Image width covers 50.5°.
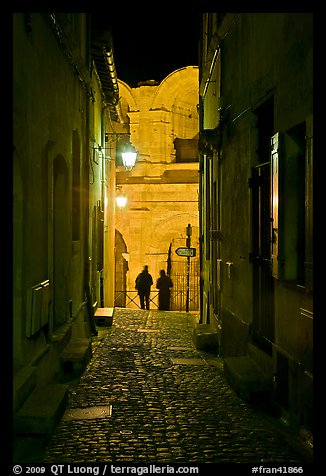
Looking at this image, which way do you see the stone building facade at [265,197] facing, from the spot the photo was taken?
facing to the left of the viewer

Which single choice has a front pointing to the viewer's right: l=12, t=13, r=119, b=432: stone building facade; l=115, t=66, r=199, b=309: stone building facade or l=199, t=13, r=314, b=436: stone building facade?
l=12, t=13, r=119, b=432: stone building facade

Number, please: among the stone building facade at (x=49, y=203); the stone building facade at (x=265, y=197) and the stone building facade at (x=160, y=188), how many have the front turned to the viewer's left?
1

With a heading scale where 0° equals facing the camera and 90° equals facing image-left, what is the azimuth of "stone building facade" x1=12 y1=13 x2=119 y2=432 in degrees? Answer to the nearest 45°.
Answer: approximately 270°

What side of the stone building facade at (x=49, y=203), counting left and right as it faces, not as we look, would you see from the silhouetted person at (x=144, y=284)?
left

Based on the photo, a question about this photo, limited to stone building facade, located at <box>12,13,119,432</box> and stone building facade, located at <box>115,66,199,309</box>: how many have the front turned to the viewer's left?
0

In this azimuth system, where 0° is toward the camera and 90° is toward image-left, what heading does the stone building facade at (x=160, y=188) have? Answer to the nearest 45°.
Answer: approximately 0°

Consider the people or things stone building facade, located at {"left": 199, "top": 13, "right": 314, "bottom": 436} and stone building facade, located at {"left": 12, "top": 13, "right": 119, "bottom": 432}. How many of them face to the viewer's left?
1

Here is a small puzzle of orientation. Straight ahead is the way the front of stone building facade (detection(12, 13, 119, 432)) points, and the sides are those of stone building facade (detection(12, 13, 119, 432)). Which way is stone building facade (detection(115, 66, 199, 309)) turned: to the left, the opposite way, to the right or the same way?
to the right

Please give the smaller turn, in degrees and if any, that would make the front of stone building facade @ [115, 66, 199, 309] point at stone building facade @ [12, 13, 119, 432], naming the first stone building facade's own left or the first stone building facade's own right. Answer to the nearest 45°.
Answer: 0° — it already faces it

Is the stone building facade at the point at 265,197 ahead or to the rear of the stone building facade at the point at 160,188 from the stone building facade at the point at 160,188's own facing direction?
ahead

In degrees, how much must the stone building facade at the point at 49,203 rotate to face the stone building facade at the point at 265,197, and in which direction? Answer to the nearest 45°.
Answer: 0° — it already faces it
